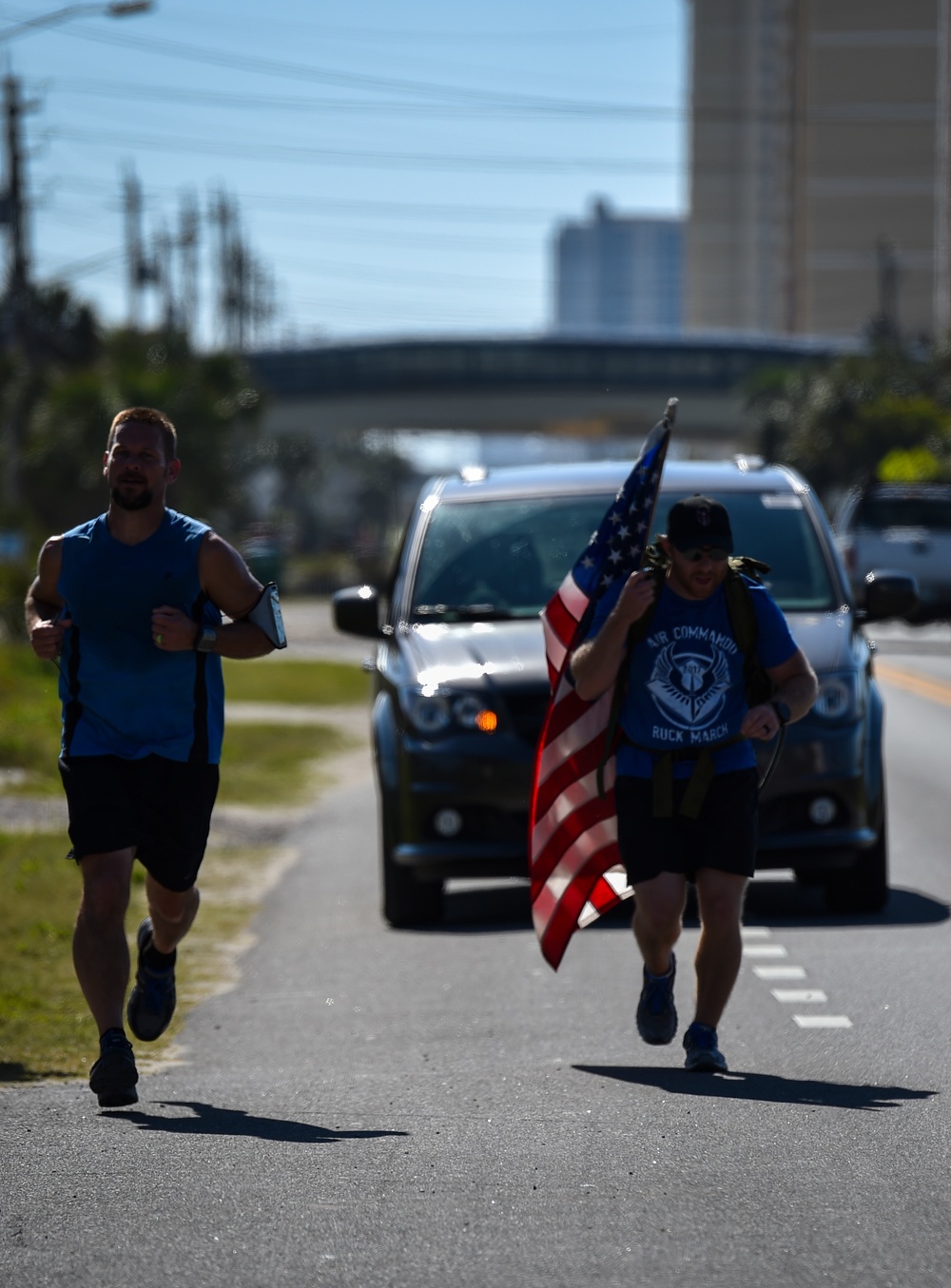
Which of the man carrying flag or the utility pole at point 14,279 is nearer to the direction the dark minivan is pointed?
the man carrying flag

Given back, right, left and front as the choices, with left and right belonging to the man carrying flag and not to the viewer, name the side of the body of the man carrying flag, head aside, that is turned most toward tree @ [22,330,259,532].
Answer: back

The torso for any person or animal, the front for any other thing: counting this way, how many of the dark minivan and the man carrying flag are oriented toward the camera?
2
